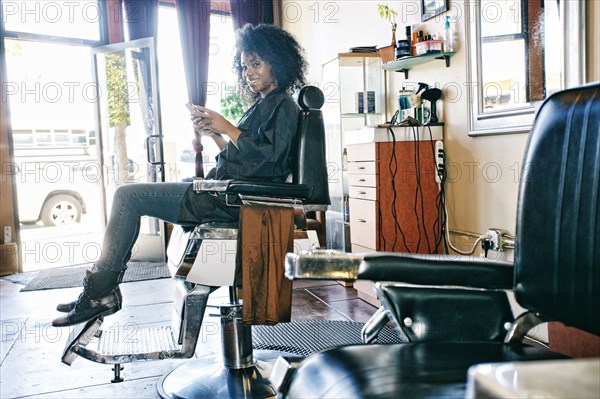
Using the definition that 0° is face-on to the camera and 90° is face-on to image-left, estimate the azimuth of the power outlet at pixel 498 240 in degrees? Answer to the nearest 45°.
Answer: approximately 45°

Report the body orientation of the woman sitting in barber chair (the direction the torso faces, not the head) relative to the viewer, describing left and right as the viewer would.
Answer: facing to the left of the viewer

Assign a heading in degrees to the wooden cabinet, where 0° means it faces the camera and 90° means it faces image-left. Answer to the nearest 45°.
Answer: approximately 45°

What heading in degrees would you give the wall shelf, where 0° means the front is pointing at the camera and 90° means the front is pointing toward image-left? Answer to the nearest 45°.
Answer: approximately 45°

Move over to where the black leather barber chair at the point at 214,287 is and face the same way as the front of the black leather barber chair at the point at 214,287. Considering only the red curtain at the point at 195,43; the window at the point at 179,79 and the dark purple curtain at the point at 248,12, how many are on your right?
3

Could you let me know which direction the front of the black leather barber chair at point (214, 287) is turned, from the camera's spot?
facing to the left of the viewer

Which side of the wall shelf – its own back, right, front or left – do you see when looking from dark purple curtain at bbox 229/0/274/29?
right

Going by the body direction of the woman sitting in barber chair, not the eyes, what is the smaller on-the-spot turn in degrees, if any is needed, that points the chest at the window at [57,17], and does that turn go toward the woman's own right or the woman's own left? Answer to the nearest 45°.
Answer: approximately 90° to the woman's own right

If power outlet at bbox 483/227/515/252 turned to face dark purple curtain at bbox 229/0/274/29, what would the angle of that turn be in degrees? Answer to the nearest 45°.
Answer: approximately 90° to its right
